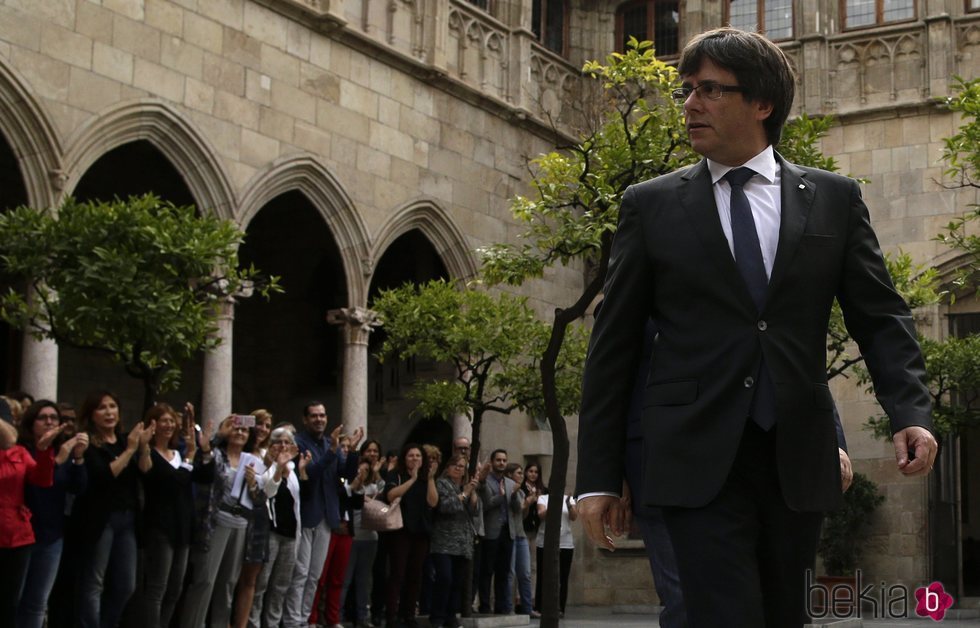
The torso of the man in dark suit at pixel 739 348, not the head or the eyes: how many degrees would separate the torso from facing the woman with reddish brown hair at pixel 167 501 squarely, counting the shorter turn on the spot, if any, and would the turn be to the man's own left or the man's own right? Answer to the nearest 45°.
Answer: approximately 135° to the man's own right

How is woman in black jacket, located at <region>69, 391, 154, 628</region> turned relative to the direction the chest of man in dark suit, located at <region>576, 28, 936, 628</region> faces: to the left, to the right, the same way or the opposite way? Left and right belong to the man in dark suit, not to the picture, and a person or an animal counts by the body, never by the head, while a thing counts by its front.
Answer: to the left

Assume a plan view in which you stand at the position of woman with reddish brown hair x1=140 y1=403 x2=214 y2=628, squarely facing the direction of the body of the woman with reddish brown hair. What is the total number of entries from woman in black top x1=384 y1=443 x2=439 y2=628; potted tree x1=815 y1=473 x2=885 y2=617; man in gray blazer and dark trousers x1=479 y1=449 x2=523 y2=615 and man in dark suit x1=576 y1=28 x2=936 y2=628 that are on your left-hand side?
3

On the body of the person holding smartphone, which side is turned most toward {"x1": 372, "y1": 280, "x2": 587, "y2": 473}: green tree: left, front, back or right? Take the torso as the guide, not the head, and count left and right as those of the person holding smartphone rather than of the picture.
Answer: left

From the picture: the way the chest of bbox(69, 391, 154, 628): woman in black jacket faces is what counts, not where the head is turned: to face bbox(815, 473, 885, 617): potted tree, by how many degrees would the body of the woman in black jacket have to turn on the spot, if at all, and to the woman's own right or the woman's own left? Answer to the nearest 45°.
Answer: approximately 90° to the woman's own left

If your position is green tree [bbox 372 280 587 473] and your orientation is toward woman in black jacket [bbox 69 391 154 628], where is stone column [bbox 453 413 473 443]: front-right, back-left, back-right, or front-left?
back-right

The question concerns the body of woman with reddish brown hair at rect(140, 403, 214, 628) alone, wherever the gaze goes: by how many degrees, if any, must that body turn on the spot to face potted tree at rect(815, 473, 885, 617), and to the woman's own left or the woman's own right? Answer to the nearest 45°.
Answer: approximately 90° to the woman's own left

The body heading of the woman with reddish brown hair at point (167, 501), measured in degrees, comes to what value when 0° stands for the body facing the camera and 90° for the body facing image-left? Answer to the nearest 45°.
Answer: approximately 315°

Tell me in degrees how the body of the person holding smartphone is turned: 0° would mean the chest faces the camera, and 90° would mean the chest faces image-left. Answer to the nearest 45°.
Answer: approximately 315°

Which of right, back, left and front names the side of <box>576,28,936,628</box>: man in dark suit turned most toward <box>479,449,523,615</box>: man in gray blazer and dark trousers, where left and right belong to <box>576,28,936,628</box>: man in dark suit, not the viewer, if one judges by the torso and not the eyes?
back

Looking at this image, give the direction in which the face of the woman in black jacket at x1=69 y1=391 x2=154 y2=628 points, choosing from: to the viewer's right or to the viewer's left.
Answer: to the viewer's right
